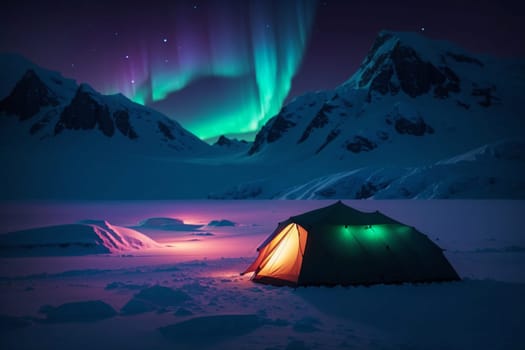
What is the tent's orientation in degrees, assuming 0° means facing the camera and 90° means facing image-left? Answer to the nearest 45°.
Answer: approximately 45°

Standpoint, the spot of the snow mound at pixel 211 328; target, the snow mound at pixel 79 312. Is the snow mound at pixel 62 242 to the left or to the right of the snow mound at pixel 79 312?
right

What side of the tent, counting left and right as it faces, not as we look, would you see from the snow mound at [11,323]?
front

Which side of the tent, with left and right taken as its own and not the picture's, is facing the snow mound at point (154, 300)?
front

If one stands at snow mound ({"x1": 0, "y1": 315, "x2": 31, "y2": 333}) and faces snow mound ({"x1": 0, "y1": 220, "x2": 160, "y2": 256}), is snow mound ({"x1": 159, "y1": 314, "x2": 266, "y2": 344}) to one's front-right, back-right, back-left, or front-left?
back-right

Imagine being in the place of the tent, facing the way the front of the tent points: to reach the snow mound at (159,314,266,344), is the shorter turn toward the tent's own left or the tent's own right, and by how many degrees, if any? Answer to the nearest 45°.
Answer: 0° — it already faces it

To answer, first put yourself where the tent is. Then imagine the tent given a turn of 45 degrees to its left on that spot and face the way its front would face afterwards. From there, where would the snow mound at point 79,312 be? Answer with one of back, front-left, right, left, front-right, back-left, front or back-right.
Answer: front-right
